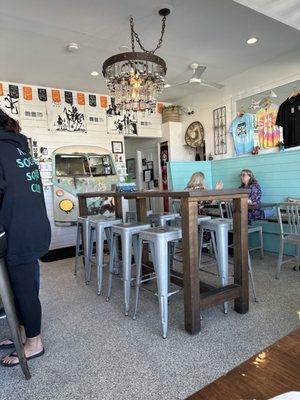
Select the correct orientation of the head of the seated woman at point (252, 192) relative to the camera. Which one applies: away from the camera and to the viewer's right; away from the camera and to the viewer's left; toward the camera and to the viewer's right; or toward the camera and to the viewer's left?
toward the camera and to the viewer's left

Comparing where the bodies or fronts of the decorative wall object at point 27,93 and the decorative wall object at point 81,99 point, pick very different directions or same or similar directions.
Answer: same or similar directions

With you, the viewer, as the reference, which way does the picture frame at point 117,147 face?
facing the viewer

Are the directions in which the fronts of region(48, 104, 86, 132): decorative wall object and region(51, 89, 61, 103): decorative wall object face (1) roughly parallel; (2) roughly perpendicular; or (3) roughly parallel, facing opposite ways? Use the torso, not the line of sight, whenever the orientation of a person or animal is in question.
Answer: roughly parallel

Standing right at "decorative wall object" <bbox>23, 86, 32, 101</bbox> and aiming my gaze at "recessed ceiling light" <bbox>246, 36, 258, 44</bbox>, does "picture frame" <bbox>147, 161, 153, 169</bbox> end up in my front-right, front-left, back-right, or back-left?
front-left

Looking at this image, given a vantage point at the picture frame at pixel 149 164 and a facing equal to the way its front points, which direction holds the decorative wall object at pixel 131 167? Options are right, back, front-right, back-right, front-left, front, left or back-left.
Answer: back-right

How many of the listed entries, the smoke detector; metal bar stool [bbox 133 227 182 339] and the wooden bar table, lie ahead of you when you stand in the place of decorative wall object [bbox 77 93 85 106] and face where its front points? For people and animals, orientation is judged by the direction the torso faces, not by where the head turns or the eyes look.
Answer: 3

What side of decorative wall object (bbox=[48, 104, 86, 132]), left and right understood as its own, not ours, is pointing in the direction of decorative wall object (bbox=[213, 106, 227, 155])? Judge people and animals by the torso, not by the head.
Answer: left

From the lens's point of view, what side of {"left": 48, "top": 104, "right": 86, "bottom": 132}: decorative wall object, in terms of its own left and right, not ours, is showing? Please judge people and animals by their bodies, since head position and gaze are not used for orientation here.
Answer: front

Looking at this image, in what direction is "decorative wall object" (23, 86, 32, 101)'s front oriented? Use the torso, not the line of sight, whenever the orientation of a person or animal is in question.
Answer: toward the camera

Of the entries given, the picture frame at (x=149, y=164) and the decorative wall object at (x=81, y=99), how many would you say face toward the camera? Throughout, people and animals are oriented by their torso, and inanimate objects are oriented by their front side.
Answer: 2

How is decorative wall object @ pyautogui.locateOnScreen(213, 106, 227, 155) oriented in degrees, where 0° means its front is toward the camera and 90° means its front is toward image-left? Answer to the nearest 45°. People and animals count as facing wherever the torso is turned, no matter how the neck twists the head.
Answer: approximately 45°

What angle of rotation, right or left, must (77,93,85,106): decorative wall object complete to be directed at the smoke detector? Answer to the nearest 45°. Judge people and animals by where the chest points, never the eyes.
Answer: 0° — it already faces it

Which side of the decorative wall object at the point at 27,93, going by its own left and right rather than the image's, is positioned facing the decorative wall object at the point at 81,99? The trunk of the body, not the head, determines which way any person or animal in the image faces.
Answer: left

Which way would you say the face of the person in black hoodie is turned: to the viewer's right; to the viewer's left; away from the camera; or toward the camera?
away from the camera

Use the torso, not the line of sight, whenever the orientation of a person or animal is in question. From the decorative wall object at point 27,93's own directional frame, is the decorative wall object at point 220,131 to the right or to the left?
on its left

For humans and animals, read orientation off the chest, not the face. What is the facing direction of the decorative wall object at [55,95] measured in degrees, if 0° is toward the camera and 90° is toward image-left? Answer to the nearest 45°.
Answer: approximately 0°
